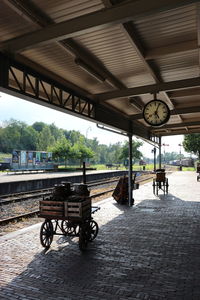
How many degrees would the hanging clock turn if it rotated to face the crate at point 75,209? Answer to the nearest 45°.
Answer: approximately 45° to its right

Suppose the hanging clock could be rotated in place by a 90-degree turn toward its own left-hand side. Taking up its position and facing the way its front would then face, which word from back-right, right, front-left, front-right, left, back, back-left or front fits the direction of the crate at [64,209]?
back-right

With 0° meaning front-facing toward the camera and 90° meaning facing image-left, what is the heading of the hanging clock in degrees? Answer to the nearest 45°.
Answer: approximately 0°

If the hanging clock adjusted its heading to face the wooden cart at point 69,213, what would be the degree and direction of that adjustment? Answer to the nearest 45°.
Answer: approximately 45° to its right

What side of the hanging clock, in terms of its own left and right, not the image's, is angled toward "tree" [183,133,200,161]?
back
